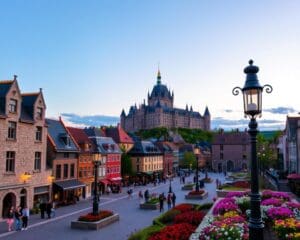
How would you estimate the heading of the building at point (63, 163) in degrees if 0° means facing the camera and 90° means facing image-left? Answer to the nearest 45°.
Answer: approximately 315°

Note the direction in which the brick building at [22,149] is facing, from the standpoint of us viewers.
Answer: facing the viewer and to the right of the viewer

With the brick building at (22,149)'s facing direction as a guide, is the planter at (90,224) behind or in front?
in front

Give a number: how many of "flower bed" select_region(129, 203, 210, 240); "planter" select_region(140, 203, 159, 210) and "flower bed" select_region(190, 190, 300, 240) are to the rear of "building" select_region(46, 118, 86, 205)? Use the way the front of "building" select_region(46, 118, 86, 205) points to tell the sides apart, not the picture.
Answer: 0

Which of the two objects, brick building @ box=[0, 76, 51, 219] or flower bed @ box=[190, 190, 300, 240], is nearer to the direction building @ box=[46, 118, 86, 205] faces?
the flower bed

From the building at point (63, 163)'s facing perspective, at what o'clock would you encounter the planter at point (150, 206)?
The planter is roughly at 12 o'clock from the building.

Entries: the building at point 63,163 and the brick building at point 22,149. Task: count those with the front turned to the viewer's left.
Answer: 0

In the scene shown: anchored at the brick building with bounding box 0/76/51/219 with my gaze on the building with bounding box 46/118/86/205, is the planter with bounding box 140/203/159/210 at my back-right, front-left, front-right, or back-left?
front-right

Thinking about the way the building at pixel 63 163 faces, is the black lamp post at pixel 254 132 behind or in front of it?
in front

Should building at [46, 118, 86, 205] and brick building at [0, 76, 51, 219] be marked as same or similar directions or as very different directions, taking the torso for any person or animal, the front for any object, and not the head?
same or similar directions

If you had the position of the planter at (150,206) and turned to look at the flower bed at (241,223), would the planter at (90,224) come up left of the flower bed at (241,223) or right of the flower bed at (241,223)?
right

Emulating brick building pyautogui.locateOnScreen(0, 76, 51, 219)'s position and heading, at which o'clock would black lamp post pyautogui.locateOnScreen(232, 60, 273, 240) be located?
The black lamp post is roughly at 1 o'clock from the brick building.

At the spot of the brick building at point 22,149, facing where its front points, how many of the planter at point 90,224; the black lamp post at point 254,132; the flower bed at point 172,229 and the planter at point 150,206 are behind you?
0

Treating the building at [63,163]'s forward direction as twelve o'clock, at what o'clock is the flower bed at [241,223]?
The flower bed is roughly at 1 o'clock from the building.

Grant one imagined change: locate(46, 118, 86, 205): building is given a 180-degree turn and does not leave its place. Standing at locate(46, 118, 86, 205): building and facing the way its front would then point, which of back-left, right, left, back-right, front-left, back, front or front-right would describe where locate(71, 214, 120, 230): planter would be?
back-left
